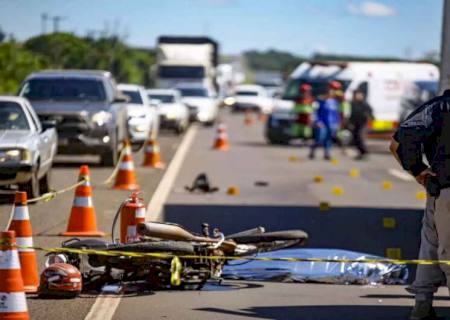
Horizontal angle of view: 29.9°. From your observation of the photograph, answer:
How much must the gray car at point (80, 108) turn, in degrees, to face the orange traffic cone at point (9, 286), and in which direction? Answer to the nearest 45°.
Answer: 0° — it already faces it

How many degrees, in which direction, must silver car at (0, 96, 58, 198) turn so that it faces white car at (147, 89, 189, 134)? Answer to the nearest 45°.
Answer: approximately 180°

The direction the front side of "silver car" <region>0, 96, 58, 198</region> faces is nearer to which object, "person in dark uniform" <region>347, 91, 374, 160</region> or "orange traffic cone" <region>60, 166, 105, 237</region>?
the orange traffic cone

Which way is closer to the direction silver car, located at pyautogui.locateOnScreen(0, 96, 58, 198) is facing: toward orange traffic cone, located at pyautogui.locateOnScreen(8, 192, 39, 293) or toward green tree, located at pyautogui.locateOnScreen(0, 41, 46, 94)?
the orange traffic cone

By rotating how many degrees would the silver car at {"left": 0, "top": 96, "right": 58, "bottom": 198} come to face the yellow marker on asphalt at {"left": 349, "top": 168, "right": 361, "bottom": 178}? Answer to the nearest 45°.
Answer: approximately 135° to its left

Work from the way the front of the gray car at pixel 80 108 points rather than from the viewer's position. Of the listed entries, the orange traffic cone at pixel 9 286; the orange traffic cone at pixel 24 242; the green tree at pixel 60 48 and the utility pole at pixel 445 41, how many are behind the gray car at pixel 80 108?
1

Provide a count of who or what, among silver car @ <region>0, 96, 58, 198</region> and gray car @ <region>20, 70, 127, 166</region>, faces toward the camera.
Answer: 2

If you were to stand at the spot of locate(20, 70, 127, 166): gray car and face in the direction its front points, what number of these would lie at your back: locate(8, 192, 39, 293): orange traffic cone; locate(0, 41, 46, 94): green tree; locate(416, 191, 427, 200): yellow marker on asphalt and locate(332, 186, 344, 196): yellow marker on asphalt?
1

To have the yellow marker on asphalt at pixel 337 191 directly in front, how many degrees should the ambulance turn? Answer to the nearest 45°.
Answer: approximately 45° to its left
